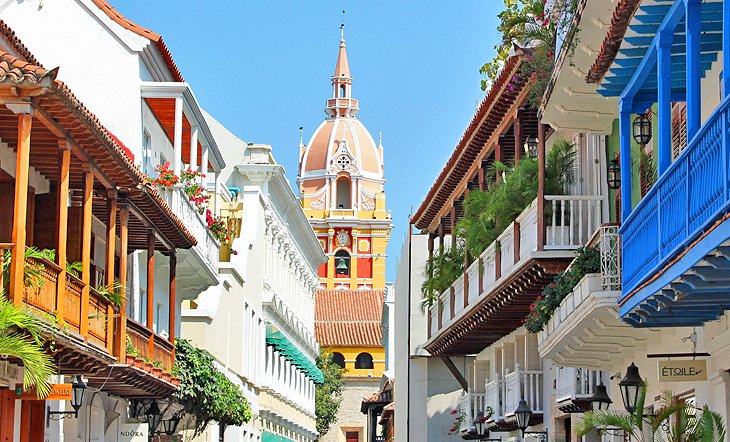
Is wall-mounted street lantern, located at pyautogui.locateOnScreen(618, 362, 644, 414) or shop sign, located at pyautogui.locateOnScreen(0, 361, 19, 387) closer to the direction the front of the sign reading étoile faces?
the shop sign

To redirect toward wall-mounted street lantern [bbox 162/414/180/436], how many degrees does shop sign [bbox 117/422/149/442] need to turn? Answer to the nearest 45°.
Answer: approximately 135° to its left

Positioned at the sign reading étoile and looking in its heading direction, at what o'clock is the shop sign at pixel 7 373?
The shop sign is roughly at 3 o'clock from the sign reading étoile.

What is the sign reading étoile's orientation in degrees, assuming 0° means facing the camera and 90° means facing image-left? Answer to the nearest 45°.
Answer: approximately 0°

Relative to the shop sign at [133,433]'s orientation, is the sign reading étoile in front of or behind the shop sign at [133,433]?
in front

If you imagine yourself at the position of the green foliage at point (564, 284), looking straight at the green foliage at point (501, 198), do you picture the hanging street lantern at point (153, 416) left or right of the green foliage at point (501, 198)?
left

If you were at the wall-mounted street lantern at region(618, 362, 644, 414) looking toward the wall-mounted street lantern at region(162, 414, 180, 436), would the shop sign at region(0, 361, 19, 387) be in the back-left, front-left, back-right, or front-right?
front-left

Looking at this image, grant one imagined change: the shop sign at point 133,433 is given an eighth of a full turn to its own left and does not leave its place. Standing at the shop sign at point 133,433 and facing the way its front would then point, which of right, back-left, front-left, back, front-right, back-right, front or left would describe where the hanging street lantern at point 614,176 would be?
front
